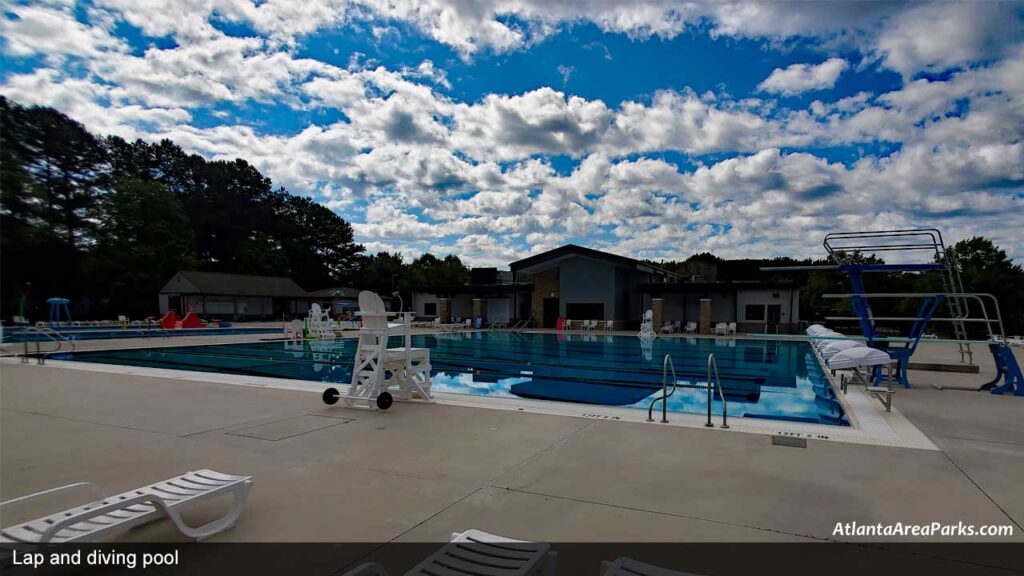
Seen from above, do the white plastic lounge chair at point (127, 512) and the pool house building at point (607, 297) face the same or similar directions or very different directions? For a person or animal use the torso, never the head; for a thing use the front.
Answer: very different directions

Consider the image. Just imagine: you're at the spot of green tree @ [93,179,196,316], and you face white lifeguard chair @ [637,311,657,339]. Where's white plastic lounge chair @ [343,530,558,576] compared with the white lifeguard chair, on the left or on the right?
right

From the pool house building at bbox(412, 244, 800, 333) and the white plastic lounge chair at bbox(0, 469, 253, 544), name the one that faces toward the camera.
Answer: the pool house building

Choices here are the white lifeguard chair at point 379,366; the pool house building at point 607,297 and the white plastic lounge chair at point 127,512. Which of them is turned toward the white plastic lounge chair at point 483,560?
the pool house building

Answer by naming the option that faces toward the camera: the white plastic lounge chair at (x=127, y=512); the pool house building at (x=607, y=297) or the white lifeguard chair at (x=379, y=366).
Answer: the pool house building

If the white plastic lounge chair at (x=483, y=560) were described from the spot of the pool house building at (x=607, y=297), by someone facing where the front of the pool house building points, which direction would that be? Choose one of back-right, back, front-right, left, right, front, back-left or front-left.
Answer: front

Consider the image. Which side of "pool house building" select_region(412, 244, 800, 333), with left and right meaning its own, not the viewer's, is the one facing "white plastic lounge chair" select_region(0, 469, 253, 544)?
front

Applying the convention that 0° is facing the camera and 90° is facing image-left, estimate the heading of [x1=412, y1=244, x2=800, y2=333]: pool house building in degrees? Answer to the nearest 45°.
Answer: approximately 0°

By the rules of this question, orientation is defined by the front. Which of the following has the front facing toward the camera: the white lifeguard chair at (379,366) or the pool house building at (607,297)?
the pool house building

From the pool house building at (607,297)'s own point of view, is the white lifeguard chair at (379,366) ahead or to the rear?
ahead

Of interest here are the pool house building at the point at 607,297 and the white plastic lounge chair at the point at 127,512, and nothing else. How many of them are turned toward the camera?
1

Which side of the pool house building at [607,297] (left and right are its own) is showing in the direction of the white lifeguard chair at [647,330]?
front
